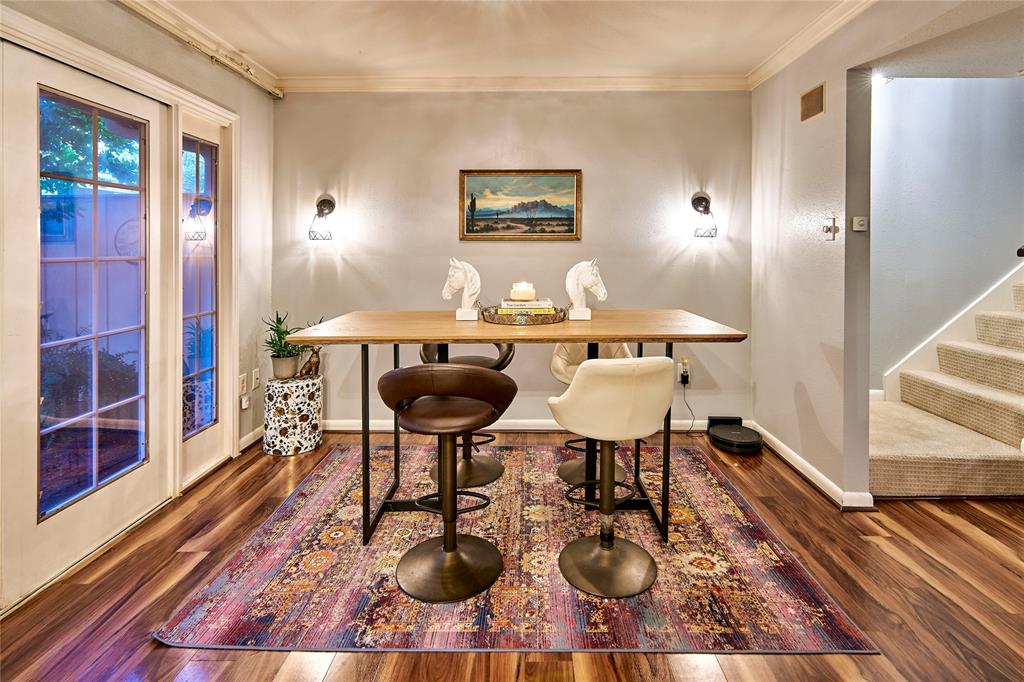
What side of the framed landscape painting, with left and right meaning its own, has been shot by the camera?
front

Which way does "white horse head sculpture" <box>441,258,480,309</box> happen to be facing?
to the viewer's left

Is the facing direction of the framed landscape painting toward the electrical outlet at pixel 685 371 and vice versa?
no

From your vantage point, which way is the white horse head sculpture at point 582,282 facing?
to the viewer's right

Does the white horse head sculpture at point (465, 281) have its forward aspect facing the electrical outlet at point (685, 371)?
no

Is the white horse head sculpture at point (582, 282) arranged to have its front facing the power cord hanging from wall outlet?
no

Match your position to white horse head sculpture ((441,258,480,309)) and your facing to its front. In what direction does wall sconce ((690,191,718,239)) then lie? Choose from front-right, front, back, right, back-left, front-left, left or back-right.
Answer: back-right

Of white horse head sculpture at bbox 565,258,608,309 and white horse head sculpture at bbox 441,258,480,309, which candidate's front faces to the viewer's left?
white horse head sculpture at bbox 441,258,480,309

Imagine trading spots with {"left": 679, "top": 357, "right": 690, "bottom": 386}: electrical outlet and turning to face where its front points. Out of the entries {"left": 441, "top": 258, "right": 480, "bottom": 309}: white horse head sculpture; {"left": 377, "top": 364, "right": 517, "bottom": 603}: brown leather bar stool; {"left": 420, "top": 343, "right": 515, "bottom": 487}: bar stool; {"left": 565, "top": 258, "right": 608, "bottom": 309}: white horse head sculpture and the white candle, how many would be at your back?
0

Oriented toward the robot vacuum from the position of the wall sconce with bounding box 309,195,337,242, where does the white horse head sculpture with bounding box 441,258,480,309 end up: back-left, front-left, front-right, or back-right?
front-right

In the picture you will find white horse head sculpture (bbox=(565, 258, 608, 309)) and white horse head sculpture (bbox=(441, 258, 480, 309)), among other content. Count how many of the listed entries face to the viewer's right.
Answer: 1

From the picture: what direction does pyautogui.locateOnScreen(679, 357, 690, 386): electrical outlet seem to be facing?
toward the camera

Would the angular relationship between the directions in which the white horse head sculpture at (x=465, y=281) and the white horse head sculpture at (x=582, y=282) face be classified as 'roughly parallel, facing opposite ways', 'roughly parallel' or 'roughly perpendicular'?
roughly parallel, facing opposite ways

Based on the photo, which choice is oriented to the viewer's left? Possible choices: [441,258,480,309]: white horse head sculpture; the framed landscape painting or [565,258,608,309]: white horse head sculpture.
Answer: [441,258,480,309]: white horse head sculpture

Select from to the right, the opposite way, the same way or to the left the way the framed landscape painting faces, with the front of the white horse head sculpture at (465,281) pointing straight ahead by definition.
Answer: to the left

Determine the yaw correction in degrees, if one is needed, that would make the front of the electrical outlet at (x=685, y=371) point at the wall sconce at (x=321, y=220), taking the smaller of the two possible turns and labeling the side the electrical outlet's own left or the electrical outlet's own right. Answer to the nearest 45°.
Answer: approximately 90° to the electrical outlet's own right
